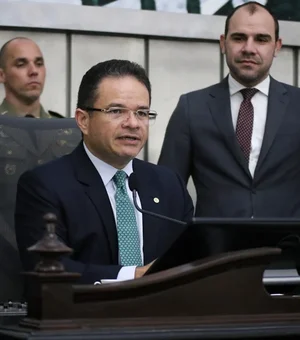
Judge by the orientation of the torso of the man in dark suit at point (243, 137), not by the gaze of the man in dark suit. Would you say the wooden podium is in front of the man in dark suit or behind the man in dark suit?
in front

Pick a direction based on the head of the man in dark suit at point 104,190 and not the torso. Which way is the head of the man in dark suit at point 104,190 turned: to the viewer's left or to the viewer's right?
to the viewer's right

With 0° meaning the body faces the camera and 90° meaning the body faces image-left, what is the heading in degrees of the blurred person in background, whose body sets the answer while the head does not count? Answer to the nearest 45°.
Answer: approximately 315°

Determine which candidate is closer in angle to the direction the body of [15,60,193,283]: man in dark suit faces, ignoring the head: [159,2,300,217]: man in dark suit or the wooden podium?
the wooden podium

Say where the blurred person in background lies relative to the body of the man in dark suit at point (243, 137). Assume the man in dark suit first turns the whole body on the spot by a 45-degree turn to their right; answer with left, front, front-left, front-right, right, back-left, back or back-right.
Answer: front-right

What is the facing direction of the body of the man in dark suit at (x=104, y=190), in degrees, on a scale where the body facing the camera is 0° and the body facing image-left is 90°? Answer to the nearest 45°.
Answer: approximately 315°

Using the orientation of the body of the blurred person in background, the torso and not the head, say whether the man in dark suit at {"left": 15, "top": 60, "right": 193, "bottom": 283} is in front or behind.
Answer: in front
